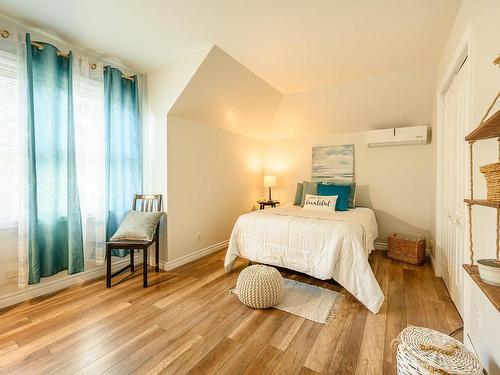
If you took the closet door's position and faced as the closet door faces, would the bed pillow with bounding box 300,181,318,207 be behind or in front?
in front

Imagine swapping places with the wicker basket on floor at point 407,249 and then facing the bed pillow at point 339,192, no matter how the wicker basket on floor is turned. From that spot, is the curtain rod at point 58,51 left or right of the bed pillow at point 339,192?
left

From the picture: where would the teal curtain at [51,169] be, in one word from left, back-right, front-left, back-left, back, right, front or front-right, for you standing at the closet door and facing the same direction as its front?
front-left

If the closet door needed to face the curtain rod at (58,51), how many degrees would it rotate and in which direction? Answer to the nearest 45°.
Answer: approximately 45° to its left

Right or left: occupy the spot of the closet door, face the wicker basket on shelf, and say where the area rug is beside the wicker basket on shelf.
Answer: right

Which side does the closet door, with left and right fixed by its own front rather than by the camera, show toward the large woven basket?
left

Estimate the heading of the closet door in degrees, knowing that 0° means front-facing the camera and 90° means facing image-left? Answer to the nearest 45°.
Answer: approximately 90°

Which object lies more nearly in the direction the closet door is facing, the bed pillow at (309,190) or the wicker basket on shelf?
the bed pillow

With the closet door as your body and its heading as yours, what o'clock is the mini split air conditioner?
The mini split air conditioner is roughly at 2 o'clock from the closet door.

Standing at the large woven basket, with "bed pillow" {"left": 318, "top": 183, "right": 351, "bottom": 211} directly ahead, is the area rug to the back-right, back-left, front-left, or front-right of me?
front-left

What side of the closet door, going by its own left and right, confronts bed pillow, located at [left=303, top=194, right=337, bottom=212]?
front

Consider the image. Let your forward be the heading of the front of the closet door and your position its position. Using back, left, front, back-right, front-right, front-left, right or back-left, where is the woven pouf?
front-left
